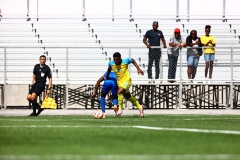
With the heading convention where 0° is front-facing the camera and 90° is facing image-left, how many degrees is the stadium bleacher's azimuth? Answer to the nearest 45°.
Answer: approximately 0°
